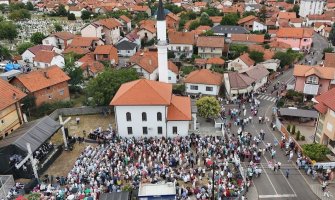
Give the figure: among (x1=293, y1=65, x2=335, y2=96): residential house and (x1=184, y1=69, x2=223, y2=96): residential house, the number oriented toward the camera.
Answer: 2

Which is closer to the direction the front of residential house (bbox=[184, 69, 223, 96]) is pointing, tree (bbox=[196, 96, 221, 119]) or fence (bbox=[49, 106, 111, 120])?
the tree

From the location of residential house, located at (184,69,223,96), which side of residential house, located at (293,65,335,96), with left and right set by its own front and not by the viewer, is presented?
right

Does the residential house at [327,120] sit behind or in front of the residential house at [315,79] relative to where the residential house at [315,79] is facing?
in front

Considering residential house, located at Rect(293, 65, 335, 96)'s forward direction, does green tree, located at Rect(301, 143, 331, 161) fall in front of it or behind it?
in front

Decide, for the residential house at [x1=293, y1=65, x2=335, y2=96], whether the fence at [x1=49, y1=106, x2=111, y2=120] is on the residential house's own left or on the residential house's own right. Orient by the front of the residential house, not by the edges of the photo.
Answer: on the residential house's own right

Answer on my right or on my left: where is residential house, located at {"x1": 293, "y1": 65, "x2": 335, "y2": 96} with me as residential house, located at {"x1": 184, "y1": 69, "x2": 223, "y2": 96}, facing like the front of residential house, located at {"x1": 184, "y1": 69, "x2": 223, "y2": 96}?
on my left

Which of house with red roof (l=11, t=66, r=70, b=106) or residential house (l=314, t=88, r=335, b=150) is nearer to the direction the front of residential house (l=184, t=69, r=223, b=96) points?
the residential house

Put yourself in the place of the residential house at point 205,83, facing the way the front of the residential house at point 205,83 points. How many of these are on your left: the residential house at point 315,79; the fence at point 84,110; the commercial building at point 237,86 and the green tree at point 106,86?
2

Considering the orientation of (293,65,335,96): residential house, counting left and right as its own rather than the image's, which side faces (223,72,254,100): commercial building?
right

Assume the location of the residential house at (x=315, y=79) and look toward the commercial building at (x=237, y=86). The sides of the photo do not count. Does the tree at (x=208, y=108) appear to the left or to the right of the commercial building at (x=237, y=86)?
left

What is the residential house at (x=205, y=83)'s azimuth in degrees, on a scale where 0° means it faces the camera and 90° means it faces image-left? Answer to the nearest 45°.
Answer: approximately 0°
